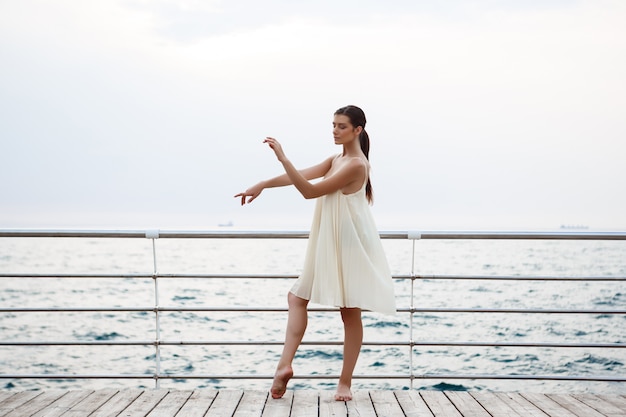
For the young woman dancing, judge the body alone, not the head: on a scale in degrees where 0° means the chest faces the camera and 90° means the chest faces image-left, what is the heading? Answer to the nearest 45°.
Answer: approximately 45°
